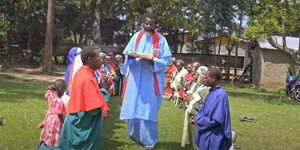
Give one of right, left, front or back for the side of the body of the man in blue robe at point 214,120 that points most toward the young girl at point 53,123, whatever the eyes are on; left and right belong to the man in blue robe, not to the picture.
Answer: front

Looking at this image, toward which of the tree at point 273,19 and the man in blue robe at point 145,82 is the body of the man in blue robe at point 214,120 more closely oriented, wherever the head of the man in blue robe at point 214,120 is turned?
the man in blue robe

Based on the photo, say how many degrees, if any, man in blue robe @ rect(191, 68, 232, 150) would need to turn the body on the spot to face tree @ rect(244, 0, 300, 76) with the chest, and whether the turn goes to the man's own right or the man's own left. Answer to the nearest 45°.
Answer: approximately 90° to the man's own right

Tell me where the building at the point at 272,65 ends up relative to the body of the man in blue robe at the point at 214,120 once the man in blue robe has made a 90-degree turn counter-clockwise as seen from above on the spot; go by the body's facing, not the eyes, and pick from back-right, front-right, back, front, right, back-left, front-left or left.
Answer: back

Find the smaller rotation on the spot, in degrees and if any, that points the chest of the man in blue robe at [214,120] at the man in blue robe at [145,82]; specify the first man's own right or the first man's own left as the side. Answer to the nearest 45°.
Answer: approximately 45° to the first man's own right

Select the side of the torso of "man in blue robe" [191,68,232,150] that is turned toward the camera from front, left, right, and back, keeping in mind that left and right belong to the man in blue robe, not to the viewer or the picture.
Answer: left
